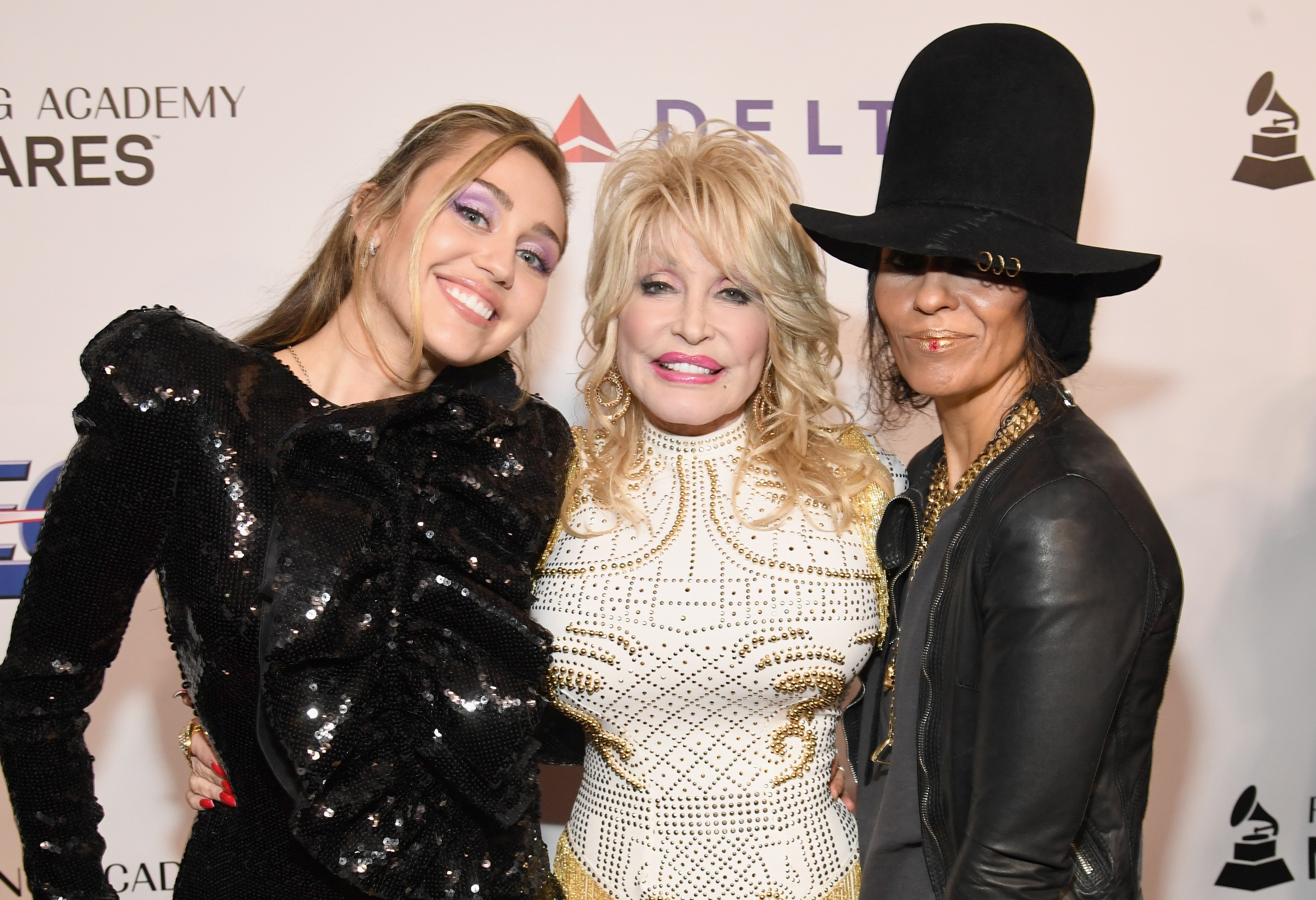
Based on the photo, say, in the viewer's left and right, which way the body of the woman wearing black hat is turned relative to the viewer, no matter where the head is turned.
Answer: facing the viewer and to the left of the viewer

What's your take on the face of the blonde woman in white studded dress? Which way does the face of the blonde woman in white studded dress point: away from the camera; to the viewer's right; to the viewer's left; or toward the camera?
toward the camera

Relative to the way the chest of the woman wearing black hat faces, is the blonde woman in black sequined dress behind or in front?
in front

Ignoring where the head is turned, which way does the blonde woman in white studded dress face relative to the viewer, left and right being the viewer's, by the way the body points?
facing the viewer

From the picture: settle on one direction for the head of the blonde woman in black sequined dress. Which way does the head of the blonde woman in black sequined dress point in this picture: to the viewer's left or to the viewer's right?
to the viewer's right

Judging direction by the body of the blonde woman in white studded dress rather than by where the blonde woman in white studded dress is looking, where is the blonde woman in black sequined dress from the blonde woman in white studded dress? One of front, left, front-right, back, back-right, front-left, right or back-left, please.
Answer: front-right

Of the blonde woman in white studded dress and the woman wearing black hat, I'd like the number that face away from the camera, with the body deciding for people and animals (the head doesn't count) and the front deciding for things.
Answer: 0
